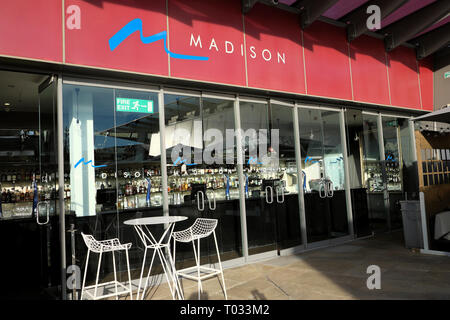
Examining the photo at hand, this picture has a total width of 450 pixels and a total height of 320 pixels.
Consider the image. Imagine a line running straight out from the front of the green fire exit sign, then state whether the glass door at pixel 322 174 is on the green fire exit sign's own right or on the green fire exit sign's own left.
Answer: on the green fire exit sign's own left

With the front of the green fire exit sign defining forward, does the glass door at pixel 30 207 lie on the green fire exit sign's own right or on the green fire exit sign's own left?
on the green fire exit sign's own right

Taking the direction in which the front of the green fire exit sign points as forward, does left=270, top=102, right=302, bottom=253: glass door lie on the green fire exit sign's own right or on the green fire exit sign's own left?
on the green fire exit sign's own left

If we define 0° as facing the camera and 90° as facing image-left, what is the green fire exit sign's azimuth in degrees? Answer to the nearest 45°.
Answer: approximately 0°
